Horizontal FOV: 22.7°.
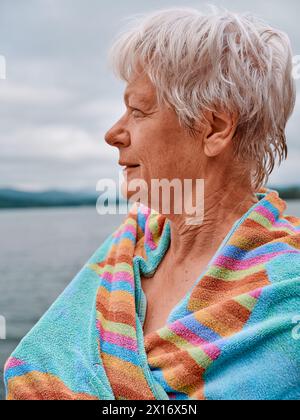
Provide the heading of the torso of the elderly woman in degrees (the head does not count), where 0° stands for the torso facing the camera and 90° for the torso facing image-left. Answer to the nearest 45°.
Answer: approximately 45°

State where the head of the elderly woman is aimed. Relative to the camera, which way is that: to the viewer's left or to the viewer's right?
to the viewer's left
